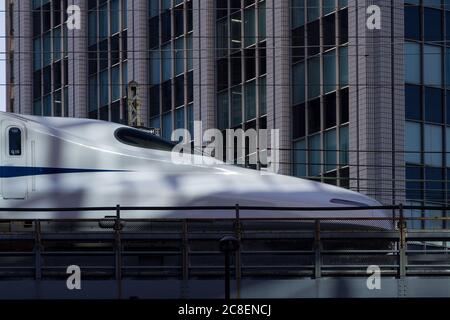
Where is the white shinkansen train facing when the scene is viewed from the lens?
facing to the right of the viewer
